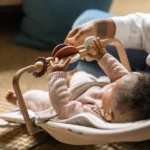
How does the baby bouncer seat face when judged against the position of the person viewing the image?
facing away from the viewer and to the left of the viewer
